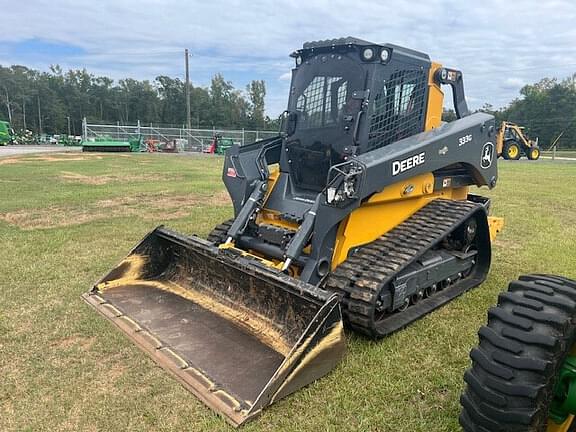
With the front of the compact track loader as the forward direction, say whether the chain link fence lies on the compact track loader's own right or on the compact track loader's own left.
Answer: on the compact track loader's own right

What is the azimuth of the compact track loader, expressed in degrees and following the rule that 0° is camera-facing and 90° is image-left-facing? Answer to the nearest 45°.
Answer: approximately 45°
